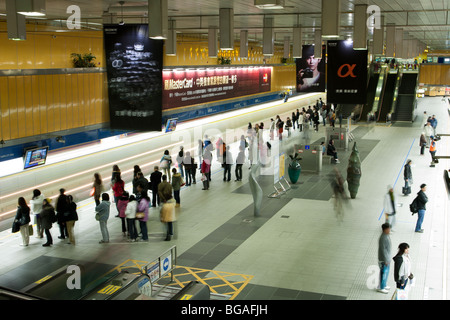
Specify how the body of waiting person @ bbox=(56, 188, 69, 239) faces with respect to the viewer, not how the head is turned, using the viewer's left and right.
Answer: facing away from the viewer and to the left of the viewer

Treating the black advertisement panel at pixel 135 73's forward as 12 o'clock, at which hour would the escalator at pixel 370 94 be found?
The escalator is roughly at 7 o'clock from the black advertisement panel.

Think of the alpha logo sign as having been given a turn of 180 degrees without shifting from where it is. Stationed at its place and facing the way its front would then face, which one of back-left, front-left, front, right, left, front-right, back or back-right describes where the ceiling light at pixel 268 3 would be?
back

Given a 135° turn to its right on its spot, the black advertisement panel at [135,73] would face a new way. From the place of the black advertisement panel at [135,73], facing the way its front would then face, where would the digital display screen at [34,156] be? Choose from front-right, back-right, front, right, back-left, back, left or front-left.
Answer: front

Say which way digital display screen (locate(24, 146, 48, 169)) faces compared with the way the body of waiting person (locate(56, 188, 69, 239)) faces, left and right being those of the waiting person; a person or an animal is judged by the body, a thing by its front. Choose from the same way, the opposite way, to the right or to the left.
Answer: the opposite way

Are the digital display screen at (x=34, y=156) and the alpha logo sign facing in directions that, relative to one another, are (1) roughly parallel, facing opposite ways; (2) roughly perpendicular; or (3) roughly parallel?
roughly perpendicular

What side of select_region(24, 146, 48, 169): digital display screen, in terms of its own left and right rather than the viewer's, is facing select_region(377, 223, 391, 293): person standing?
front

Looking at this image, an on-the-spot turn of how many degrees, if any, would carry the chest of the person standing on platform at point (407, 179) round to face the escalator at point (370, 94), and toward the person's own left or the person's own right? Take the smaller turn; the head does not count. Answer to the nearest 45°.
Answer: approximately 90° to the person's own left

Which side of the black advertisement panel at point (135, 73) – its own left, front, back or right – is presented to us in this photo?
front

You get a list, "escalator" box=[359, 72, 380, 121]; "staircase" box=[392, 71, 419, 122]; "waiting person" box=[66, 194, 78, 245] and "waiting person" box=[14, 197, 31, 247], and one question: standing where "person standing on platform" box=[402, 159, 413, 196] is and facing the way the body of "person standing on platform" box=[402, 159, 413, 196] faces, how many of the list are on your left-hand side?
2
